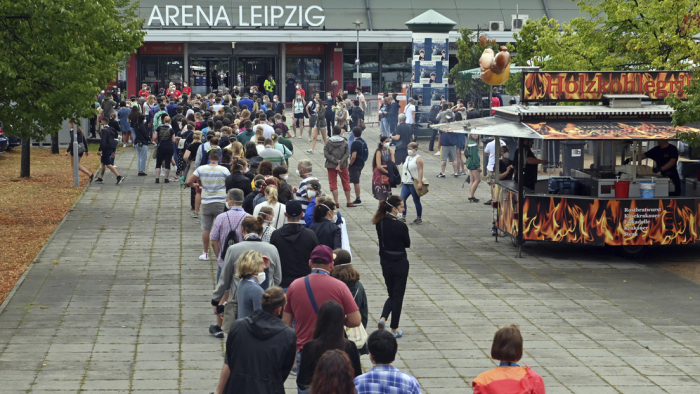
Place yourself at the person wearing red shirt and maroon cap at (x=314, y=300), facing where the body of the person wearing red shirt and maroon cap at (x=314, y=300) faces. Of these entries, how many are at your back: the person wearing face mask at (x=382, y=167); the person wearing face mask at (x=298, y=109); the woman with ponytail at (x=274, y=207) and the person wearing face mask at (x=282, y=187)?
0

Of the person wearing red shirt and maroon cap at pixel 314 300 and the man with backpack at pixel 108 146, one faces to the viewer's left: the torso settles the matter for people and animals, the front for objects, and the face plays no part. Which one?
the man with backpack

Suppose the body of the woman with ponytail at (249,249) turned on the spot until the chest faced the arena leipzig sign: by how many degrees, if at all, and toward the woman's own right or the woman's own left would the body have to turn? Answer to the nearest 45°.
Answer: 0° — they already face it

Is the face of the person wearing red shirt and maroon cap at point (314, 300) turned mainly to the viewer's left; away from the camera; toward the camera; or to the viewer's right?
away from the camera

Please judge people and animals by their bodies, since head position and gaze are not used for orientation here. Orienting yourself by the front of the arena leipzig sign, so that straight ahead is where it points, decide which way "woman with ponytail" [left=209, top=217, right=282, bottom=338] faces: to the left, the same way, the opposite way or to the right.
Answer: the opposite way

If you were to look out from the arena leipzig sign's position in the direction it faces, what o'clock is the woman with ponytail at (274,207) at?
The woman with ponytail is roughly at 12 o'clock from the arena leipzig sign.

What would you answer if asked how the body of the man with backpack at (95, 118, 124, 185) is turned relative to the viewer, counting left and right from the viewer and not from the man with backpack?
facing to the left of the viewer

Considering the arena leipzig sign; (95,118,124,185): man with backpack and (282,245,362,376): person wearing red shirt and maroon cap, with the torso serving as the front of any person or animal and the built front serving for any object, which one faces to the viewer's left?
the man with backpack

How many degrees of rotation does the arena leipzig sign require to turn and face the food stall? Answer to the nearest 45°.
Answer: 0° — it already faces it

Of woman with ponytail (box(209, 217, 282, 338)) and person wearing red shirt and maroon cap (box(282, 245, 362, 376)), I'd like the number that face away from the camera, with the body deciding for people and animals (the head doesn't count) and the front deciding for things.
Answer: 2

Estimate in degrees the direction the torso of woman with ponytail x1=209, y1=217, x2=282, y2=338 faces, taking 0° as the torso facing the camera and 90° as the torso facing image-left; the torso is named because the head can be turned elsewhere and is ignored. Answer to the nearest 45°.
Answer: approximately 180°

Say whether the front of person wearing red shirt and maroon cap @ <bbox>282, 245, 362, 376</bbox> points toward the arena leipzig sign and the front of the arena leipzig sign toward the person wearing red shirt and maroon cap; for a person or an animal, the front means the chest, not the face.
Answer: yes

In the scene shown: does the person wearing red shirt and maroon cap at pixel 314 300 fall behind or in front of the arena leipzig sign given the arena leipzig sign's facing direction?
in front

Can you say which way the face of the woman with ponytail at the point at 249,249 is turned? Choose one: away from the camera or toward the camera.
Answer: away from the camera

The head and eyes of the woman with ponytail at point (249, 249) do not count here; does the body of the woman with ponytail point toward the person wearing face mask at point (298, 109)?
yes

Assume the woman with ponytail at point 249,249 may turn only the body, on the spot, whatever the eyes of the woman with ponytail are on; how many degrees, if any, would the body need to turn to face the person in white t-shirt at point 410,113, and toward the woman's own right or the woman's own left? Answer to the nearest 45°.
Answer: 0° — they already face them

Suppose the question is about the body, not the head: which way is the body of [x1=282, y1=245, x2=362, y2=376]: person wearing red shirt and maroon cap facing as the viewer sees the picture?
away from the camera

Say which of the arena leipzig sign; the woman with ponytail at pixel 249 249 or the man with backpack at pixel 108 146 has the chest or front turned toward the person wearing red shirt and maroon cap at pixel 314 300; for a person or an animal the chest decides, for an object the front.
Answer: the arena leipzig sign

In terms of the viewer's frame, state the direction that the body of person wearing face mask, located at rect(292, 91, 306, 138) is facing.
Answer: toward the camera
